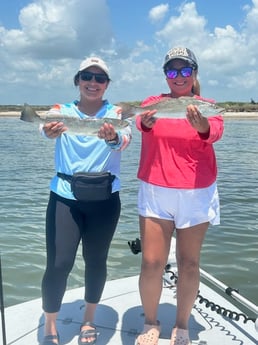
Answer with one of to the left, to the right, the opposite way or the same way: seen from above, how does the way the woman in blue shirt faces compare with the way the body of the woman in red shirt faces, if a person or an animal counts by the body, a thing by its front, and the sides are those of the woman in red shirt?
the same way

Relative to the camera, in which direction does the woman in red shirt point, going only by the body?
toward the camera

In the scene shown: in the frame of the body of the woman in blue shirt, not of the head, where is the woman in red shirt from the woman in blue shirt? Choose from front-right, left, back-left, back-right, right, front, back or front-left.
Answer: left

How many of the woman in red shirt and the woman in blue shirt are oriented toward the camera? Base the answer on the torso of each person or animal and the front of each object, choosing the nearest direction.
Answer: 2

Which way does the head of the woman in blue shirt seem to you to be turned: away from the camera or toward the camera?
toward the camera

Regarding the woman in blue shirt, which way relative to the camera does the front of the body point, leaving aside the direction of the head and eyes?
toward the camera

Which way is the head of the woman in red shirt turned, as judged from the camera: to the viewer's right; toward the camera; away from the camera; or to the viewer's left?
toward the camera

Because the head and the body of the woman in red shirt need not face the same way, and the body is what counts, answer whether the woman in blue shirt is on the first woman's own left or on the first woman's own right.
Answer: on the first woman's own right
